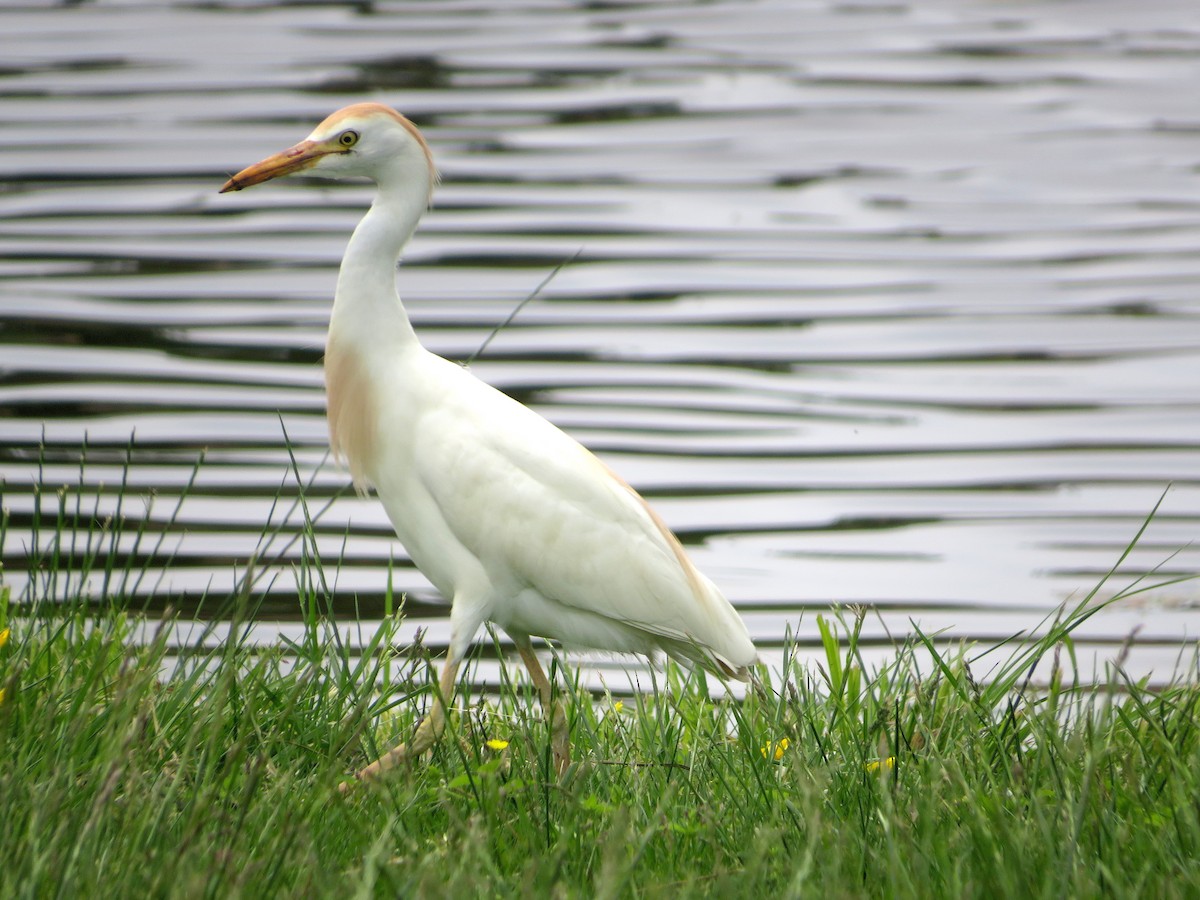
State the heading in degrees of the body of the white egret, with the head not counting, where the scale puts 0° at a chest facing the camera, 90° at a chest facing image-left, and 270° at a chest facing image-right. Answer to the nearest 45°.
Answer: approximately 90°

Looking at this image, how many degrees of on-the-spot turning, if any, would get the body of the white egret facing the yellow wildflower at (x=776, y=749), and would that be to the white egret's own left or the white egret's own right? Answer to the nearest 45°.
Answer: approximately 135° to the white egret's own left
